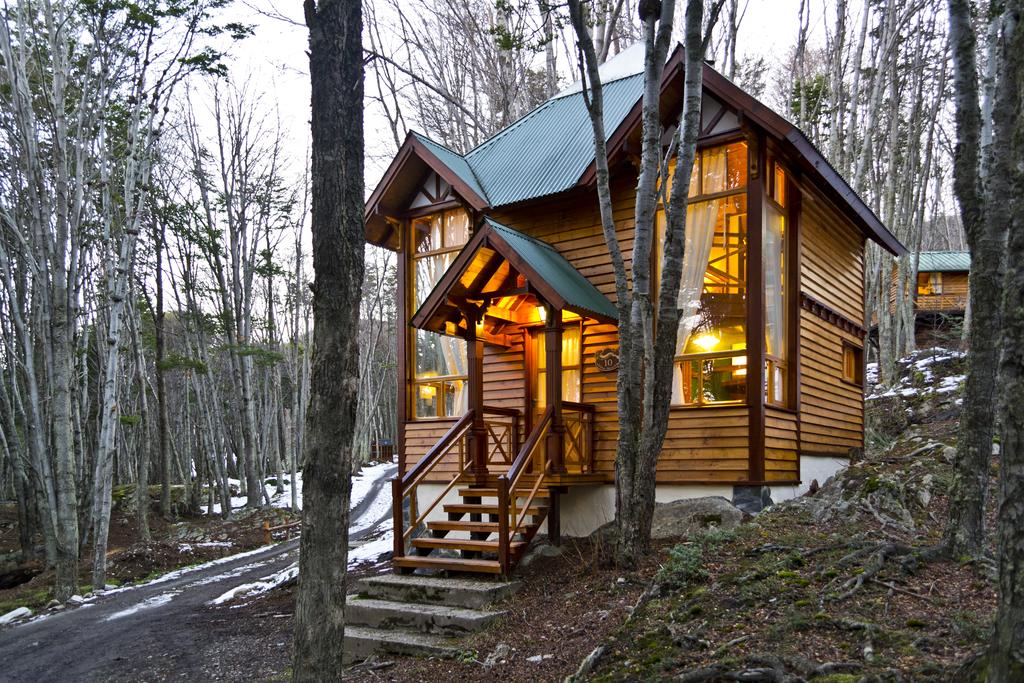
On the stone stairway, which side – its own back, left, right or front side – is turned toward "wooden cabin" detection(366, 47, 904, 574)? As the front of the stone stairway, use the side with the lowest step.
back

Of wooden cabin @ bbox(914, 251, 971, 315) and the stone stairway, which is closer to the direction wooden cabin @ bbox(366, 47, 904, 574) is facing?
the stone stairway

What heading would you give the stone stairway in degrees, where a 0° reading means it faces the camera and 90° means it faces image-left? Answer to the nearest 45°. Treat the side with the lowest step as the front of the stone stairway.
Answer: approximately 45°

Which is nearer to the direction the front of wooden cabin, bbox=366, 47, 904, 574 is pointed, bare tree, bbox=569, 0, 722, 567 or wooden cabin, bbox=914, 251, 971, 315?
the bare tree

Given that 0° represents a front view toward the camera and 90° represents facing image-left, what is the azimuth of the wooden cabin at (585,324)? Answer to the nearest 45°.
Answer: approximately 45°

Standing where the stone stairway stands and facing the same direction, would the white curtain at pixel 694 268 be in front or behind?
behind

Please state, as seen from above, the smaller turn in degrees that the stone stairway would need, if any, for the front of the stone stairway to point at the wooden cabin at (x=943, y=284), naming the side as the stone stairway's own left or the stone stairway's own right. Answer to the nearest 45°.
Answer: approximately 180°
